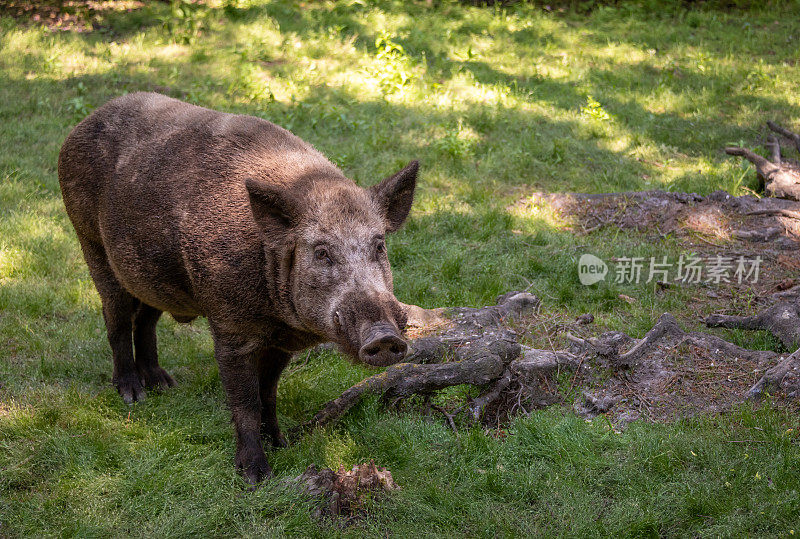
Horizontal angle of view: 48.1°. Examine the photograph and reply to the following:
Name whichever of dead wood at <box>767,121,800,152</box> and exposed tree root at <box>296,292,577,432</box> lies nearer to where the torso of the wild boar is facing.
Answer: the exposed tree root

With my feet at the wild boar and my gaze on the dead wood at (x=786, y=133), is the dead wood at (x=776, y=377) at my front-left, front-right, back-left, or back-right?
front-right

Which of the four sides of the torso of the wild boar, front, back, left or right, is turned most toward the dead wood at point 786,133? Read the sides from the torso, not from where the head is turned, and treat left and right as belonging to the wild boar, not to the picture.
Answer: left

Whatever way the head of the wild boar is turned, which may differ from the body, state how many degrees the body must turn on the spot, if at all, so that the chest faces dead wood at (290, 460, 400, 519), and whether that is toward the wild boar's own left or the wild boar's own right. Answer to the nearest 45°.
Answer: approximately 45° to the wild boar's own right

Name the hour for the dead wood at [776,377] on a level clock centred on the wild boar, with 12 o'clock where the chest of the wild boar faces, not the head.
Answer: The dead wood is roughly at 11 o'clock from the wild boar.

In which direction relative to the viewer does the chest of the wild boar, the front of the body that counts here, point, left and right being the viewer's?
facing the viewer and to the right of the viewer

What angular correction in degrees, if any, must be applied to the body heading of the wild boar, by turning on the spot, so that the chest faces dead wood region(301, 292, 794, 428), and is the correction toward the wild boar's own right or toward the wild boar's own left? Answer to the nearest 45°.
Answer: approximately 45° to the wild boar's own left
